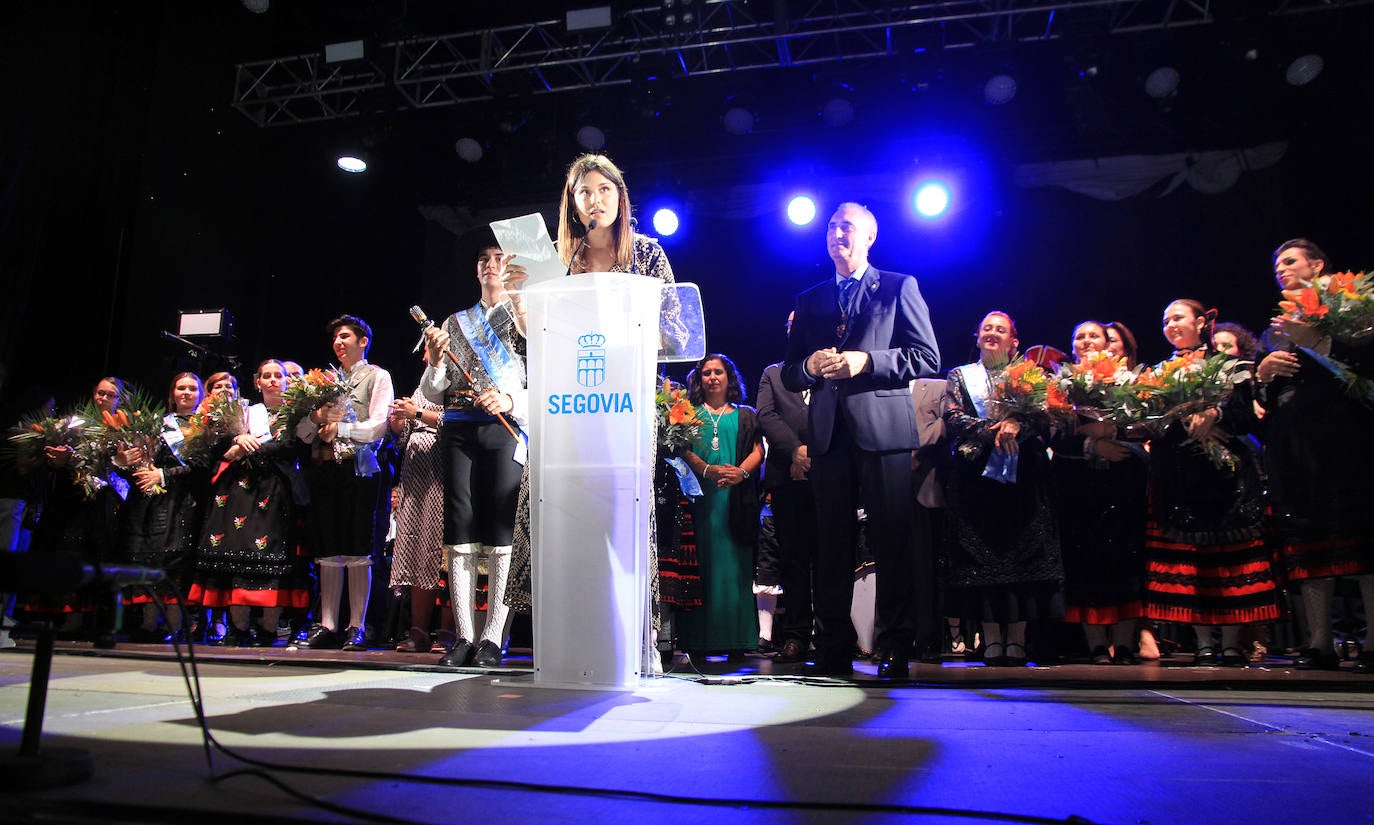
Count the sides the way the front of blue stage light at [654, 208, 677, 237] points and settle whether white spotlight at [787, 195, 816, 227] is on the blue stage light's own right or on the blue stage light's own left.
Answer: on the blue stage light's own left

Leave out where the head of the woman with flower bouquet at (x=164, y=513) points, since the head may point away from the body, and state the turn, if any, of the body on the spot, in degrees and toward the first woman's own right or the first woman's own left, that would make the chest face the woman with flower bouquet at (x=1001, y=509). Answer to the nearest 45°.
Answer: approximately 90° to the first woman's own left

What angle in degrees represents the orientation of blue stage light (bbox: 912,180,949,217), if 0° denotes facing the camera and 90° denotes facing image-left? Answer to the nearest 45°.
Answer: approximately 0°

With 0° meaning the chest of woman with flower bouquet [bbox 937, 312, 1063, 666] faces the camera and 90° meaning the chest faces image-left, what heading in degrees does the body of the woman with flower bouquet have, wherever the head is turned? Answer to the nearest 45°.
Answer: approximately 0°

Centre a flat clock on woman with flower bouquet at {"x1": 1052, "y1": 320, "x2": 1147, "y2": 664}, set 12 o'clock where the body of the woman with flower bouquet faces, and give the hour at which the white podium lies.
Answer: The white podium is roughly at 1 o'clock from the woman with flower bouquet.

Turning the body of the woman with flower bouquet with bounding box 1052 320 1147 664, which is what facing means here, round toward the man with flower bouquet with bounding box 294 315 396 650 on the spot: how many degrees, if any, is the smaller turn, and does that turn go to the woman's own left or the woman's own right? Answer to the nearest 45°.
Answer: approximately 90° to the woman's own right

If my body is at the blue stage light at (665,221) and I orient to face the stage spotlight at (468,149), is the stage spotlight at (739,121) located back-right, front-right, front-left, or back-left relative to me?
back-left

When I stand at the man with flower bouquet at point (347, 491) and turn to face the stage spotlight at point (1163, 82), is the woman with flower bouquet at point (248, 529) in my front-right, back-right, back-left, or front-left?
back-left

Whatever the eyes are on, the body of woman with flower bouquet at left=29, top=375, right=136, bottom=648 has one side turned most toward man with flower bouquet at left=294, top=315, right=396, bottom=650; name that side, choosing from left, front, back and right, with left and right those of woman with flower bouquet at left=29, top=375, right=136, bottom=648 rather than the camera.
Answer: left
